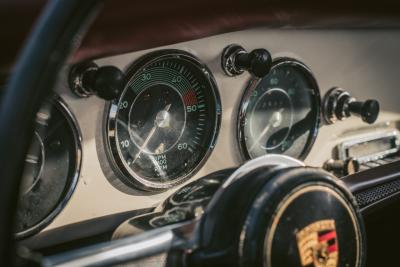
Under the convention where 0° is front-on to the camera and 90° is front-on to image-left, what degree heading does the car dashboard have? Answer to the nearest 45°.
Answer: approximately 315°
